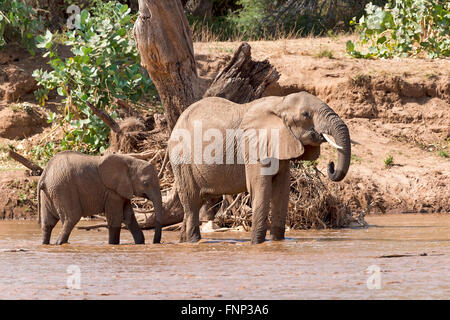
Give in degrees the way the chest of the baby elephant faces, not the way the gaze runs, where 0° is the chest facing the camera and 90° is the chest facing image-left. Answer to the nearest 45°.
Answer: approximately 270°

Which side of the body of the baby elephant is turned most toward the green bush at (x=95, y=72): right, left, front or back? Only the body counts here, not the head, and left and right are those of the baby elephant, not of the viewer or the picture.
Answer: left

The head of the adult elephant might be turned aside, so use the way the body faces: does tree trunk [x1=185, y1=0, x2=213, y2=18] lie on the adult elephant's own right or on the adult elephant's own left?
on the adult elephant's own left

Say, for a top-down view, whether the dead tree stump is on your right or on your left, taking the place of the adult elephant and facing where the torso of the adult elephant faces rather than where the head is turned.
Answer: on your left

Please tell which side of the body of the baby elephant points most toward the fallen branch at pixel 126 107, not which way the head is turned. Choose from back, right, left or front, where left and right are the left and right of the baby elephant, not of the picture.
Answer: left

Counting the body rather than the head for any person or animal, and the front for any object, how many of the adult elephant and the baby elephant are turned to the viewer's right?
2

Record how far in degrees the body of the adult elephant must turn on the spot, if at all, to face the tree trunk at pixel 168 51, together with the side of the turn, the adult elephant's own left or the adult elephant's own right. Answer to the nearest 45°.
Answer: approximately 135° to the adult elephant's own left

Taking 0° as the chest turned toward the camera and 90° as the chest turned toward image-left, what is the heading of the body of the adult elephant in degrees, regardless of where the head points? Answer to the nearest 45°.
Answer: approximately 270°

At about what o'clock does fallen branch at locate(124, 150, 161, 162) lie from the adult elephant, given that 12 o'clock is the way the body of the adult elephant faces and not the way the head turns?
The fallen branch is roughly at 8 o'clock from the adult elephant.
